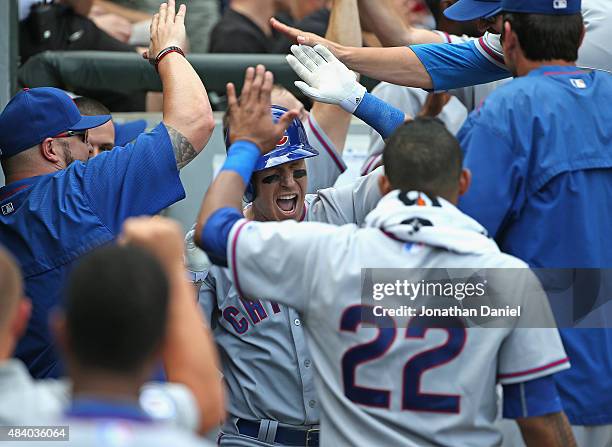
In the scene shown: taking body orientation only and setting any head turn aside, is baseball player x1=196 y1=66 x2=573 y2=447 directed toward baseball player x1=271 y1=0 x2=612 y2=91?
yes

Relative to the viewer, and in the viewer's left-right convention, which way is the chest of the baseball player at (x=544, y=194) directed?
facing away from the viewer and to the left of the viewer

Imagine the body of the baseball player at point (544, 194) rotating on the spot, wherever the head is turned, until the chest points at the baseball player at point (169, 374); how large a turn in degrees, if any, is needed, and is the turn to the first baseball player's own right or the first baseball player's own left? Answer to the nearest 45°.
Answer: approximately 90° to the first baseball player's own left

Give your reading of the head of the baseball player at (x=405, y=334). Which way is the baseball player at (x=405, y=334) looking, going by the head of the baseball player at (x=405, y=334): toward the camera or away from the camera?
away from the camera

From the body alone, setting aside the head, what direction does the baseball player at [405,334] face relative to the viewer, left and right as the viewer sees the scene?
facing away from the viewer

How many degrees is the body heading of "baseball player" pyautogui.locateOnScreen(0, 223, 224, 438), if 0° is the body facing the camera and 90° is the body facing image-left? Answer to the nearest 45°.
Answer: approximately 180°

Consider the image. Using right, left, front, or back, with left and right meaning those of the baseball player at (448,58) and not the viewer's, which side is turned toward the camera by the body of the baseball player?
left
